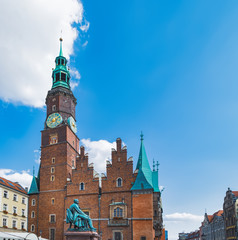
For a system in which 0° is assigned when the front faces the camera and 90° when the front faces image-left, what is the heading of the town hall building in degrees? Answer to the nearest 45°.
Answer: approximately 0°

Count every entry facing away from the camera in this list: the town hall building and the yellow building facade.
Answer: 0

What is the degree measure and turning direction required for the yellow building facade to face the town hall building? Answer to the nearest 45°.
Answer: approximately 45° to its left

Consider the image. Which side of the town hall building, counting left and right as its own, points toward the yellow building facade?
right

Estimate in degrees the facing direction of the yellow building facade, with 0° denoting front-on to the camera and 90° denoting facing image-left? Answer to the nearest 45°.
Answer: approximately 315°
